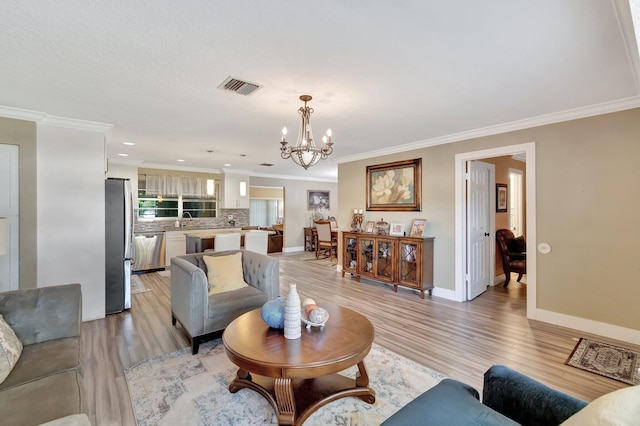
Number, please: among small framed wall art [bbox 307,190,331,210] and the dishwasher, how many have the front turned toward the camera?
2

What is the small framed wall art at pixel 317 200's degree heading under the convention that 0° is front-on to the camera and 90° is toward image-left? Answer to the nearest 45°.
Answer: approximately 0°

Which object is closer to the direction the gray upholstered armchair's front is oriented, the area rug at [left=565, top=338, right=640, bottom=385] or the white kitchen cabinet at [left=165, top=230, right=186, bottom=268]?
the area rug

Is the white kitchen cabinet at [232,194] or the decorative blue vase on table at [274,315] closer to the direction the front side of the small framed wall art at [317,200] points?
the decorative blue vase on table

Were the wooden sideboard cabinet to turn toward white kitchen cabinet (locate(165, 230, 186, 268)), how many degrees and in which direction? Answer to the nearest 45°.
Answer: approximately 45° to its right

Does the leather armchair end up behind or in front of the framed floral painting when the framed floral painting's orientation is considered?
behind

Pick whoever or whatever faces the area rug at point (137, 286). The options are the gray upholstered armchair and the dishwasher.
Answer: the dishwasher

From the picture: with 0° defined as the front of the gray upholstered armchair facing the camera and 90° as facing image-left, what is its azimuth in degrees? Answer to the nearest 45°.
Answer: approximately 315°

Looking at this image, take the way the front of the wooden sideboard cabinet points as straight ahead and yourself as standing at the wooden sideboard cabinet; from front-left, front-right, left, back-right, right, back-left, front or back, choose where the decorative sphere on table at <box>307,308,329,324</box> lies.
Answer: front-left

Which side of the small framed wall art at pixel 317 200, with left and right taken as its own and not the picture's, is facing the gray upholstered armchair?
front

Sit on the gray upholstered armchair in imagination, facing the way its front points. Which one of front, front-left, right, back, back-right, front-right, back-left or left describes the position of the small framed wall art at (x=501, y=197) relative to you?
front-left

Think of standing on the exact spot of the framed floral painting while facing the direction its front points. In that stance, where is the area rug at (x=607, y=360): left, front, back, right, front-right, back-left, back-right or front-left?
left

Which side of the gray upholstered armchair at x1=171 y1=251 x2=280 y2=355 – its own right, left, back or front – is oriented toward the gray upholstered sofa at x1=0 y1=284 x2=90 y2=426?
right

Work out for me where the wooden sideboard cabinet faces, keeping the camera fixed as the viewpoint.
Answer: facing the viewer and to the left of the viewer
